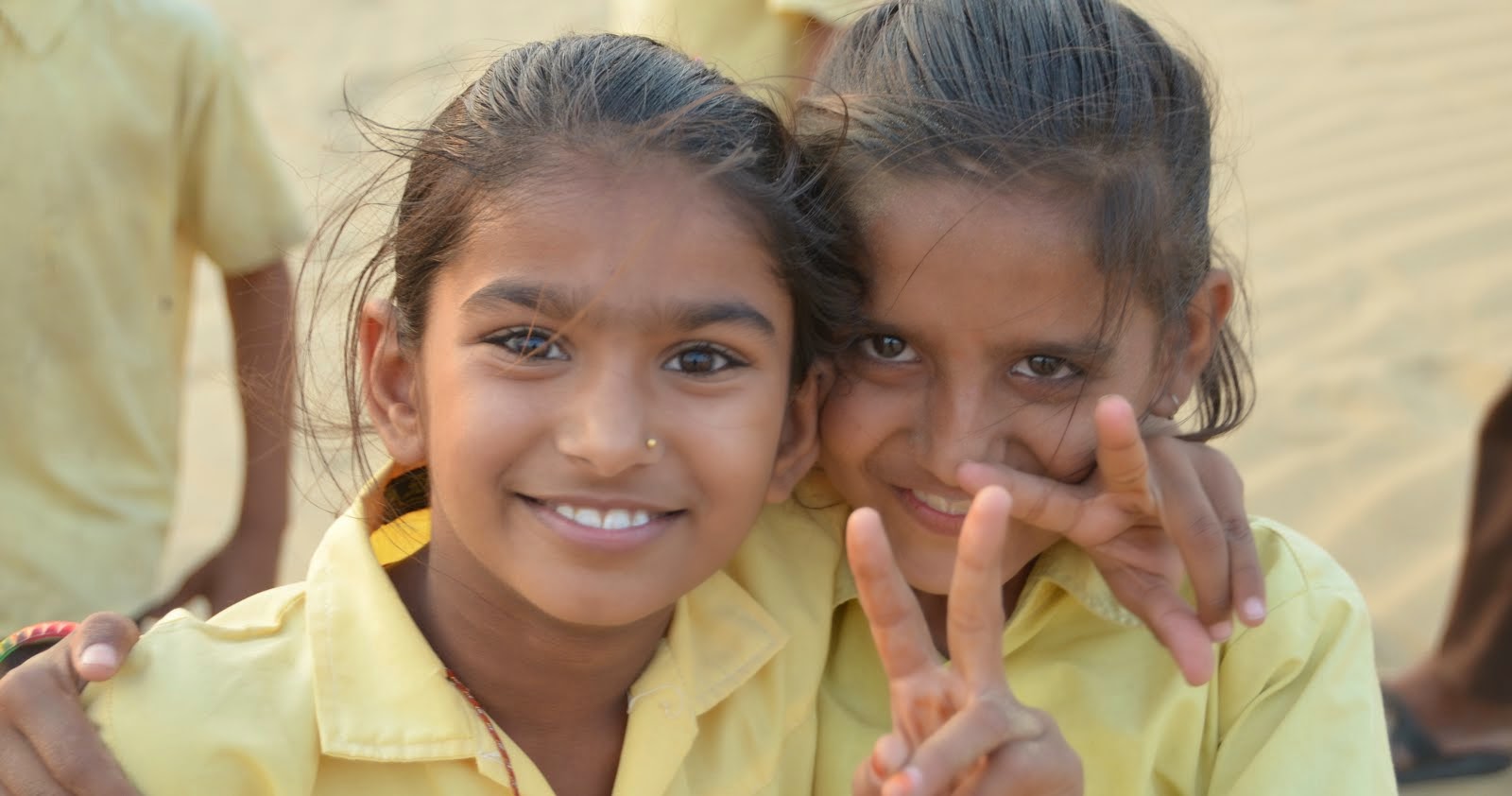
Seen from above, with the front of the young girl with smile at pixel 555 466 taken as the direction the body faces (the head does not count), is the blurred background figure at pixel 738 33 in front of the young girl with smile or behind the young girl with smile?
behind

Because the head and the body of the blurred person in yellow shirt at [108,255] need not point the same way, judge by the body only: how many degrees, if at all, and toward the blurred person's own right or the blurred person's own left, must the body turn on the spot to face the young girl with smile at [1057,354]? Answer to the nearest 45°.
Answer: approximately 45° to the blurred person's own left

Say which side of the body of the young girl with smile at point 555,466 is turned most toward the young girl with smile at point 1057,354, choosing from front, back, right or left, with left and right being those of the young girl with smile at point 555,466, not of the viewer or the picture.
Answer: left

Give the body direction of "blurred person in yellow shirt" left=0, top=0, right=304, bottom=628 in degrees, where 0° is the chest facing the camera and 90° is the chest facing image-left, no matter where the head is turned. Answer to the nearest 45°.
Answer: approximately 0°
